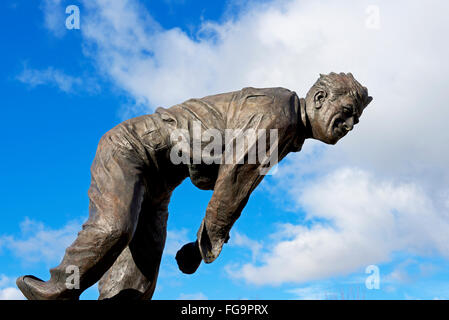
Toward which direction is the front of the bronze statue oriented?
to the viewer's right
